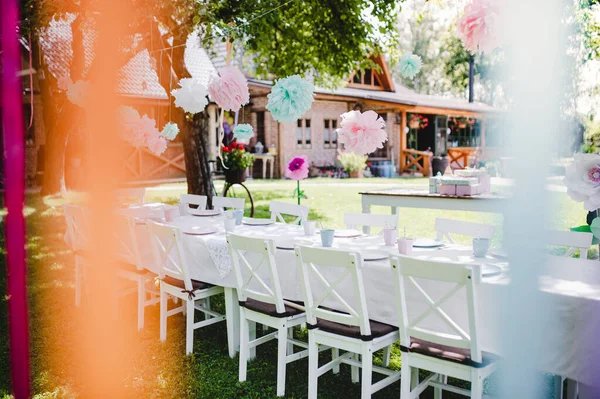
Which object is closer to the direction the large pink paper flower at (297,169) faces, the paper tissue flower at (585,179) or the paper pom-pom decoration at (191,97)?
the paper tissue flower

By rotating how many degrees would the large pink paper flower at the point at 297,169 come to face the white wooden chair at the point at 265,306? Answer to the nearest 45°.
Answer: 0° — it already faces it

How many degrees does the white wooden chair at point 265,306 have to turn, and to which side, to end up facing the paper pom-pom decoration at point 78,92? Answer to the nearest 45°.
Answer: approximately 90° to its left

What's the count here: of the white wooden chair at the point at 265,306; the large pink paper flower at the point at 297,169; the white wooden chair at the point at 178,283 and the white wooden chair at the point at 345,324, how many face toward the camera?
1

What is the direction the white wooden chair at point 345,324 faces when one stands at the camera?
facing away from the viewer and to the right of the viewer

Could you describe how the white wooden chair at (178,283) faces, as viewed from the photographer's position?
facing away from the viewer and to the right of the viewer

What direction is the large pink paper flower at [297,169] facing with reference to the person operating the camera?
facing the viewer

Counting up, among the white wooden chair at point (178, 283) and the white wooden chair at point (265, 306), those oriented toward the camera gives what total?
0

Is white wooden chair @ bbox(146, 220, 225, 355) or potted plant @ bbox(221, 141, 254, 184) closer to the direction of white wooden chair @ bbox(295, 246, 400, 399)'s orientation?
the potted plant

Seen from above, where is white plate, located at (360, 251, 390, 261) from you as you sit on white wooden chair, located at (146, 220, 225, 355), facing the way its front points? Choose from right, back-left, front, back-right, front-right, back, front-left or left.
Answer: right

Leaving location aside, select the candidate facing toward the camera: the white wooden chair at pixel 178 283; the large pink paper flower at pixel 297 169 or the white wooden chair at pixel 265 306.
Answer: the large pink paper flower

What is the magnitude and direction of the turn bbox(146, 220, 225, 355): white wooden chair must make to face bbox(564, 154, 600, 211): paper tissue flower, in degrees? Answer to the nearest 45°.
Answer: approximately 90° to its right

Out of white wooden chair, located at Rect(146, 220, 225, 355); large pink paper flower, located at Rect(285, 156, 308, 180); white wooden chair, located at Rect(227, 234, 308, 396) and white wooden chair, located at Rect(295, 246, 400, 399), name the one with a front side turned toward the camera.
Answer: the large pink paper flower

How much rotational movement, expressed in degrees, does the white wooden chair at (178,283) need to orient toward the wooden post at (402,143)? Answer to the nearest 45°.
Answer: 0° — it already faces it

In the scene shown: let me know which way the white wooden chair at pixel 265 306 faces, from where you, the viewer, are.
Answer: facing away from the viewer and to the right of the viewer
